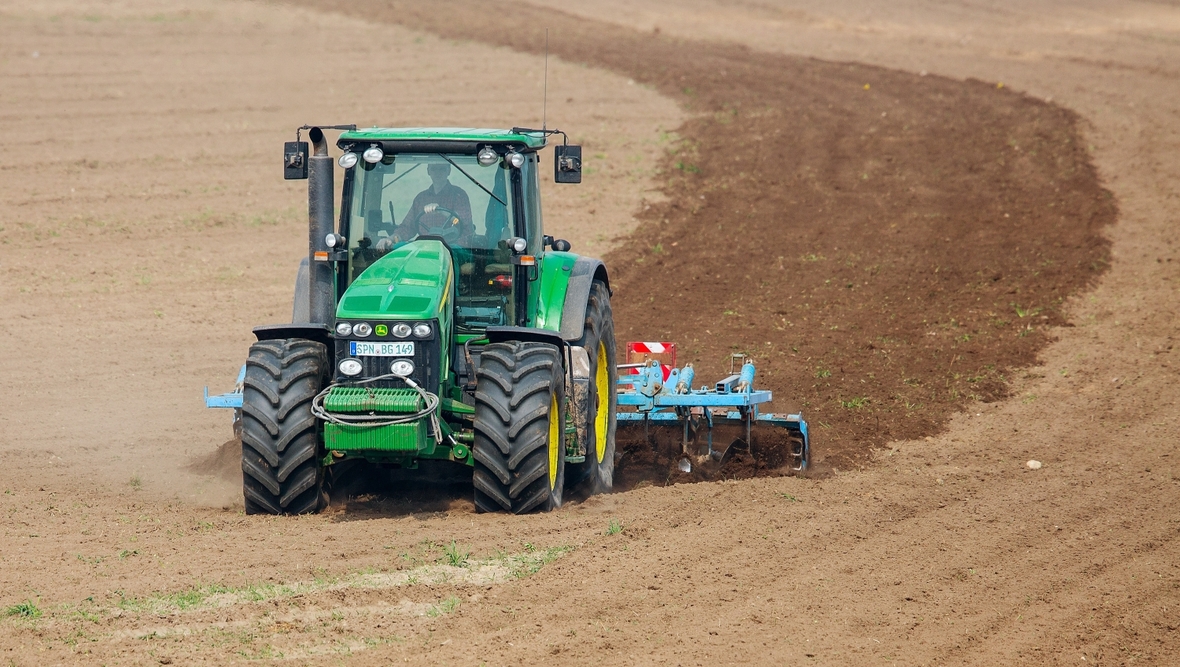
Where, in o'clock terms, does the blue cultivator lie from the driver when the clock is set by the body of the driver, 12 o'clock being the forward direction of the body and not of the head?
The blue cultivator is roughly at 8 o'clock from the driver.

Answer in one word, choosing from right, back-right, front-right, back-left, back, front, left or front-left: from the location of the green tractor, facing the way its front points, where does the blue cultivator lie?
back-left

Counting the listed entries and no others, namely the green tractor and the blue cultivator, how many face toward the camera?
2

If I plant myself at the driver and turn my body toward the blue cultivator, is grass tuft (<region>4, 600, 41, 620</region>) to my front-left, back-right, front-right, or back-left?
back-right

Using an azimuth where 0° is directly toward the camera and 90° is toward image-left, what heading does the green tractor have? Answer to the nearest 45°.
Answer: approximately 0°

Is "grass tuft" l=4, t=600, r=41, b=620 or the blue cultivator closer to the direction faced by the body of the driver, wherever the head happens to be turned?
the grass tuft

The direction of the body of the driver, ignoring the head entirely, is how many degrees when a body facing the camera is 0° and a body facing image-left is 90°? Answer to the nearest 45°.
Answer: approximately 0°

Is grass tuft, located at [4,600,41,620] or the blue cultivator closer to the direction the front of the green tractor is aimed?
the grass tuft
